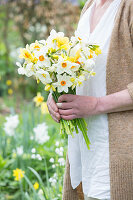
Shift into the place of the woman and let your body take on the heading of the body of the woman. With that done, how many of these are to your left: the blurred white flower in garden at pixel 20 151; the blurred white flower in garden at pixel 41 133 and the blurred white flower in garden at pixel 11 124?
0

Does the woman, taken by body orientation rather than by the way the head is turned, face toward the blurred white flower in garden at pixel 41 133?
no

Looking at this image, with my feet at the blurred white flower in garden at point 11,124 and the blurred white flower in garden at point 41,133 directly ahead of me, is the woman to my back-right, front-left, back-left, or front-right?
front-right

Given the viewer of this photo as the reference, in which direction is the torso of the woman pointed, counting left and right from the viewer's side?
facing the viewer and to the left of the viewer

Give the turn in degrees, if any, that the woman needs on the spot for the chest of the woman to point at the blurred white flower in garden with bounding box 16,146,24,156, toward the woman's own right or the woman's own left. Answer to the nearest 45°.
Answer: approximately 90° to the woman's own right

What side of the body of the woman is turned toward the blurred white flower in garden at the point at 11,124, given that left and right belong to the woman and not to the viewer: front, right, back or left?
right
